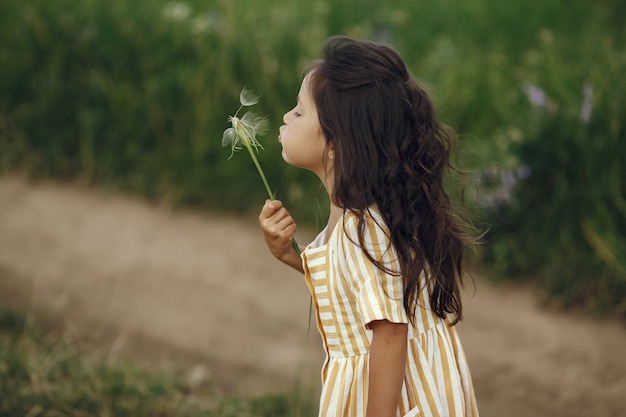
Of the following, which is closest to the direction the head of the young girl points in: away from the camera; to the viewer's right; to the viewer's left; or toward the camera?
to the viewer's left

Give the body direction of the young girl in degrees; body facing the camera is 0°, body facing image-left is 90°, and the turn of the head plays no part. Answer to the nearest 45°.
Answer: approximately 90°
